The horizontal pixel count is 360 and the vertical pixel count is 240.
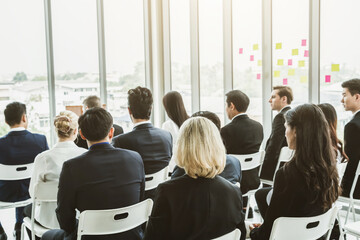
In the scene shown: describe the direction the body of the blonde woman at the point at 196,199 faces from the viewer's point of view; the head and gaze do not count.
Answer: away from the camera

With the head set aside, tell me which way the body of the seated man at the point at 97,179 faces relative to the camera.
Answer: away from the camera

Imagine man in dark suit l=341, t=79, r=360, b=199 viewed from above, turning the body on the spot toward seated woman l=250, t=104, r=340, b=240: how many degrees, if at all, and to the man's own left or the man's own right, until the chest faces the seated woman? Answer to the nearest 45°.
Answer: approximately 90° to the man's own left

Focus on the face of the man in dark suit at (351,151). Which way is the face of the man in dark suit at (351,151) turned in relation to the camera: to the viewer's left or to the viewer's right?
to the viewer's left

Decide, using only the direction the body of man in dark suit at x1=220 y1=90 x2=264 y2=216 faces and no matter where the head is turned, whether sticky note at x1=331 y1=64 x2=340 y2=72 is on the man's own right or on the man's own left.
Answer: on the man's own right

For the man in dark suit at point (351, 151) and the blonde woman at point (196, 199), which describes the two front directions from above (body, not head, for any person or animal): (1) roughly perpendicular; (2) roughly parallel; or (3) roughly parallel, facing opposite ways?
roughly perpendicular

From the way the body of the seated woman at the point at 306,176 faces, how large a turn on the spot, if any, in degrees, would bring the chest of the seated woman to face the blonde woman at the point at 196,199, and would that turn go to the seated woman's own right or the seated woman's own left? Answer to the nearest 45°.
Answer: approximately 90° to the seated woman's own left

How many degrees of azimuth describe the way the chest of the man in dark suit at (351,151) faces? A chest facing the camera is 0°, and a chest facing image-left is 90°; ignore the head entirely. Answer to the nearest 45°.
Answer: approximately 90°
